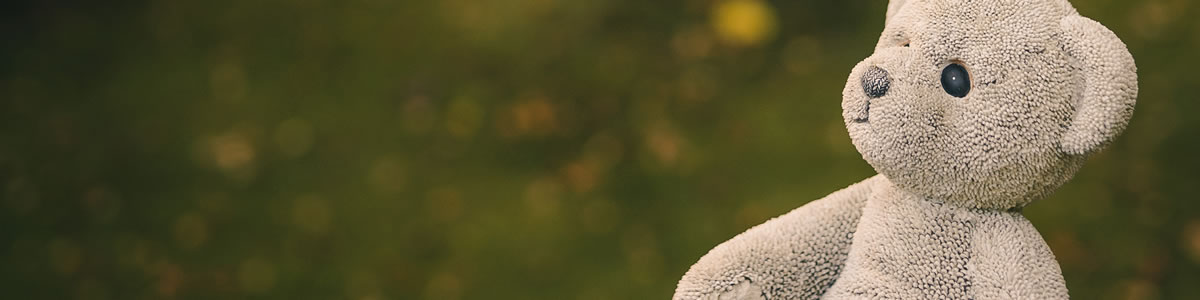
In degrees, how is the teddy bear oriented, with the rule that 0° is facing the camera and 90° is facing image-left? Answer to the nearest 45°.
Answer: approximately 45°
